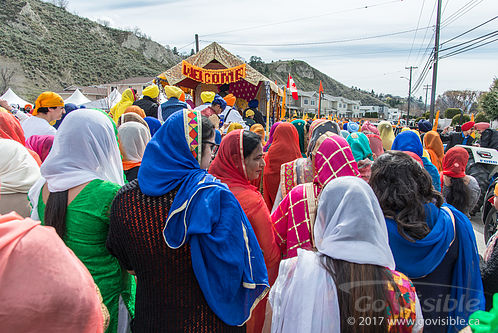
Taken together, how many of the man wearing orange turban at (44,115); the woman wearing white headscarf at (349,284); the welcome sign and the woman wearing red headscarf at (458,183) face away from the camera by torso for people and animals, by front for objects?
2

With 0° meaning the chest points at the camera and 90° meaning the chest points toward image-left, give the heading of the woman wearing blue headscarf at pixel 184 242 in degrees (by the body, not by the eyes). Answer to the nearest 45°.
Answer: approximately 225°

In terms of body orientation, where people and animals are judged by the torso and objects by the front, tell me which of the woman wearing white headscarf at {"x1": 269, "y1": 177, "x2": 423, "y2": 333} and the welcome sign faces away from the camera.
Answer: the woman wearing white headscarf

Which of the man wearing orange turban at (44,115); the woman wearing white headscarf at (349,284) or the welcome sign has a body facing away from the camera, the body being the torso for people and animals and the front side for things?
the woman wearing white headscarf

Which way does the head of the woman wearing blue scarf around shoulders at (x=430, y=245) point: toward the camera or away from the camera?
away from the camera

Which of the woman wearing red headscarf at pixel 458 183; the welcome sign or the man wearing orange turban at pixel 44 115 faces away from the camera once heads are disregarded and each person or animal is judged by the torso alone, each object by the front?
the woman wearing red headscarf

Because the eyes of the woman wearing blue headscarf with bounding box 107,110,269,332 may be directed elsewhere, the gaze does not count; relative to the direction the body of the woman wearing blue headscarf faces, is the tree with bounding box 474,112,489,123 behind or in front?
in front

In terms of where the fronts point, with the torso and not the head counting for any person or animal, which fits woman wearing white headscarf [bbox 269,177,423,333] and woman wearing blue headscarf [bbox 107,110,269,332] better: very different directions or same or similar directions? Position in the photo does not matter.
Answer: same or similar directions

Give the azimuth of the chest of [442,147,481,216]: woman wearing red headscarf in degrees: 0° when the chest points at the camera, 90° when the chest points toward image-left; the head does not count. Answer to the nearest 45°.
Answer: approximately 180°

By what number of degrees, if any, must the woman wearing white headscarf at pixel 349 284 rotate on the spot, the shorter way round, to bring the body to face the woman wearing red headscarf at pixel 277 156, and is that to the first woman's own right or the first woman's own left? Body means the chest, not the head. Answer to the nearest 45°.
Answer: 0° — they already face them

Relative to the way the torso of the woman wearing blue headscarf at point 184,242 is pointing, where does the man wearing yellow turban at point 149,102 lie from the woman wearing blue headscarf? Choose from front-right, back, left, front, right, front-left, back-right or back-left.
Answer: front-left

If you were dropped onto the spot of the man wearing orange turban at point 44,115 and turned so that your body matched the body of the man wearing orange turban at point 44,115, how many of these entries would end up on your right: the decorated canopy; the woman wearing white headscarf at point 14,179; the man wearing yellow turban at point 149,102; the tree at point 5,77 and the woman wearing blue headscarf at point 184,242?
2

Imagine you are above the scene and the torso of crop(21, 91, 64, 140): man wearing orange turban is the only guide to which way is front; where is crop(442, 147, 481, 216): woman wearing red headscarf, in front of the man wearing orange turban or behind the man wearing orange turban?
in front

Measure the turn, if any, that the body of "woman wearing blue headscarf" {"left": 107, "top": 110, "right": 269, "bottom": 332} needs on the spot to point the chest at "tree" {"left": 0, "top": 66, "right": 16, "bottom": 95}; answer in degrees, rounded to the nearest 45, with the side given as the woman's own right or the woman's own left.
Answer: approximately 90° to the woman's own left

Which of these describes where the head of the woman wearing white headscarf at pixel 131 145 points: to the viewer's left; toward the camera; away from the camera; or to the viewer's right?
away from the camera

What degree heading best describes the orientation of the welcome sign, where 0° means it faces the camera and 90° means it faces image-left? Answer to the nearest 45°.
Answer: approximately 0°

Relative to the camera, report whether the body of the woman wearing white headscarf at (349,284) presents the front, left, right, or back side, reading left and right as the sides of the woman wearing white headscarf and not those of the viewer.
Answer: back

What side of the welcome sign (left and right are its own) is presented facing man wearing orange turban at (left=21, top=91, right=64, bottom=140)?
front

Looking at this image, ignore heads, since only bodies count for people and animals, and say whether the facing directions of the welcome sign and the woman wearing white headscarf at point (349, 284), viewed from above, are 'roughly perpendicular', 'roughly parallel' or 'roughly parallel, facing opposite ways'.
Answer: roughly parallel, facing opposite ways
